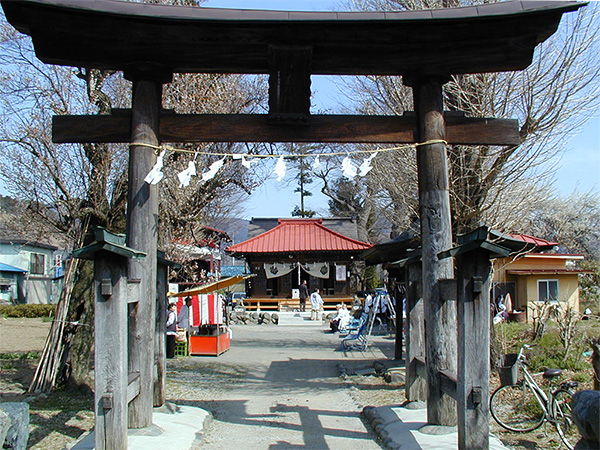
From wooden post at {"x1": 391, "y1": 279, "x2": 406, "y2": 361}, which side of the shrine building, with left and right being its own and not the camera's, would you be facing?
front

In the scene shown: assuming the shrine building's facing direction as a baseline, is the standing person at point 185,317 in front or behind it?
in front

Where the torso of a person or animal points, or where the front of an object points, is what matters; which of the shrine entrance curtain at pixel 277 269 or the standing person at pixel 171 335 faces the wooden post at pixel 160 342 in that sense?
the shrine entrance curtain

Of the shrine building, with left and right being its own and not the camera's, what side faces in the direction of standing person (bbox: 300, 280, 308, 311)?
front

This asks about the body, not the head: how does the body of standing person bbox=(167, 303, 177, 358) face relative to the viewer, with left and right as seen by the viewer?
facing to the right of the viewer

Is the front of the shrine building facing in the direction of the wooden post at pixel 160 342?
yes

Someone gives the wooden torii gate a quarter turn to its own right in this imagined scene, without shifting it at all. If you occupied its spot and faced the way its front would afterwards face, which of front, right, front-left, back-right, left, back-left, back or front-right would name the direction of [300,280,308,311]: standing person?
right

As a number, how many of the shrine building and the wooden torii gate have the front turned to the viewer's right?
0

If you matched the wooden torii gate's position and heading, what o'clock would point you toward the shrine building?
The shrine building is roughly at 6 o'clock from the wooden torii gate.
